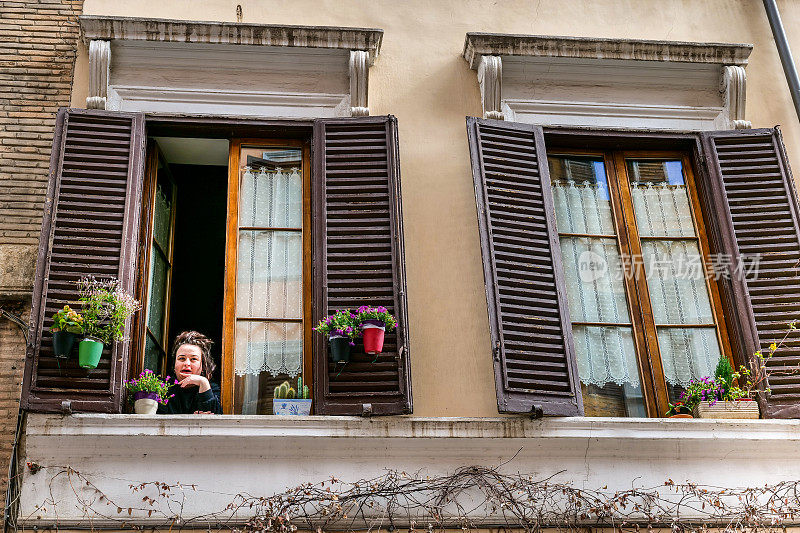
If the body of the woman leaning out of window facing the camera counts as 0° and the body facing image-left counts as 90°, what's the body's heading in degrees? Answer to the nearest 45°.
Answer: approximately 0°

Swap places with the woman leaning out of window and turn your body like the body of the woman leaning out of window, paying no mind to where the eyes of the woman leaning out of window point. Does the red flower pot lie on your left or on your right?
on your left

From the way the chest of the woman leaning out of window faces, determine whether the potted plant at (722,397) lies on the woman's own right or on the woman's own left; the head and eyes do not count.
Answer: on the woman's own left

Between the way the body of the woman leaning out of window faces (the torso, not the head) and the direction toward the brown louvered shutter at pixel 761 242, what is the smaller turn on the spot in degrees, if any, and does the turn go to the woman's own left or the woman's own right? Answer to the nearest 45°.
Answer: approximately 90° to the woman's own left

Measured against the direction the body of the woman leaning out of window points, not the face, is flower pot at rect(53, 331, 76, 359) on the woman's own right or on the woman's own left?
on the woman's own right

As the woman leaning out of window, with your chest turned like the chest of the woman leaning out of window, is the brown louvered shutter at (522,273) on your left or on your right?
on your left

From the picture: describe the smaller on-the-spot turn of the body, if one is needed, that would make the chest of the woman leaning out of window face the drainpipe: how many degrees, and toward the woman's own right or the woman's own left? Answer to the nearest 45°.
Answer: approximately 90° to the woman's own left

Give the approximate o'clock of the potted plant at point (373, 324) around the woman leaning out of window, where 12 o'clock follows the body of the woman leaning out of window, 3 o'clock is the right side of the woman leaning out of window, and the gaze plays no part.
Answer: The potted plant is roughly at 10 o'clock from the woman leaning out of window.

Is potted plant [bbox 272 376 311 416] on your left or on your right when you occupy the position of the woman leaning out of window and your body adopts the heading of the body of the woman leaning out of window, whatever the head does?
on your left

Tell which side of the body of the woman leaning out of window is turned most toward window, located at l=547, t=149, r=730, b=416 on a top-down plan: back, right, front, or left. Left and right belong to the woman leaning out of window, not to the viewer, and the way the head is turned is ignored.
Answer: left
